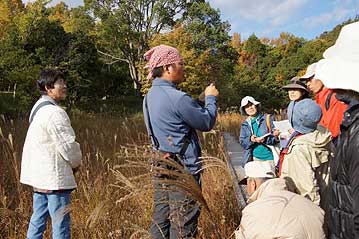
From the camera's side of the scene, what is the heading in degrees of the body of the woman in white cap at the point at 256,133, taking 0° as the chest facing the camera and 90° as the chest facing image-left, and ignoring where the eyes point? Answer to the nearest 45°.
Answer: approximately 0°

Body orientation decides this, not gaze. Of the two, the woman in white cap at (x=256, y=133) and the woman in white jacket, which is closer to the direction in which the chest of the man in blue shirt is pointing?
the woman in white cap

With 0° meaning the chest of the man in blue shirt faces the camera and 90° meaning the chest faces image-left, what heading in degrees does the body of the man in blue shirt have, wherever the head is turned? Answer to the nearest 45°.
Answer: approximately 225°

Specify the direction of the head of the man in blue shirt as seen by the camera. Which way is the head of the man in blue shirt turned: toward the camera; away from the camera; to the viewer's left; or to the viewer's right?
to the viewer's right

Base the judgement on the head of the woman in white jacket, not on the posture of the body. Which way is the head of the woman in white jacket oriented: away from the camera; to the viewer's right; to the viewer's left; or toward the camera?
to the viewer's right

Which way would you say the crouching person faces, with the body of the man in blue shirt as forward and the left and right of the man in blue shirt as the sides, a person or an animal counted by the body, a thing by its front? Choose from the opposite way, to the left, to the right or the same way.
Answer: to the left

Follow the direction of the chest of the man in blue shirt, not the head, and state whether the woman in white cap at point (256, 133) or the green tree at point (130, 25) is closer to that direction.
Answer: the woman in white cap

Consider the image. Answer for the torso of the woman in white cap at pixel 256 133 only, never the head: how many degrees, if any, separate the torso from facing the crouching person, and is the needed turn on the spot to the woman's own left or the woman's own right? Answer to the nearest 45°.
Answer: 0° — they already face them

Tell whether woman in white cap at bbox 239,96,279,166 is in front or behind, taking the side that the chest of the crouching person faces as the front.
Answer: in front

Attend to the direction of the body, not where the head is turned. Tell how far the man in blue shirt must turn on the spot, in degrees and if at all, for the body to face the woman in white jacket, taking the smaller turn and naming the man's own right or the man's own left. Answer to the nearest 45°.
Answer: approximately 135° to the man's own left

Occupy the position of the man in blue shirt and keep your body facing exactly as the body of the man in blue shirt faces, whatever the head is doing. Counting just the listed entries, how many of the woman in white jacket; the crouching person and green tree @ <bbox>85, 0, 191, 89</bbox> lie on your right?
1

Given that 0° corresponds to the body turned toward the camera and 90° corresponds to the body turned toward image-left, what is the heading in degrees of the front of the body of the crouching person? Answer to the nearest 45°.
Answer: approximately 135°

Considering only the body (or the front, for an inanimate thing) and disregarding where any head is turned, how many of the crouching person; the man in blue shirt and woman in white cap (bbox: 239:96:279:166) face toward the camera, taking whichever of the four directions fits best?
1

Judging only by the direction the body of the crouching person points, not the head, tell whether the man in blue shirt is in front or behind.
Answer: in front
